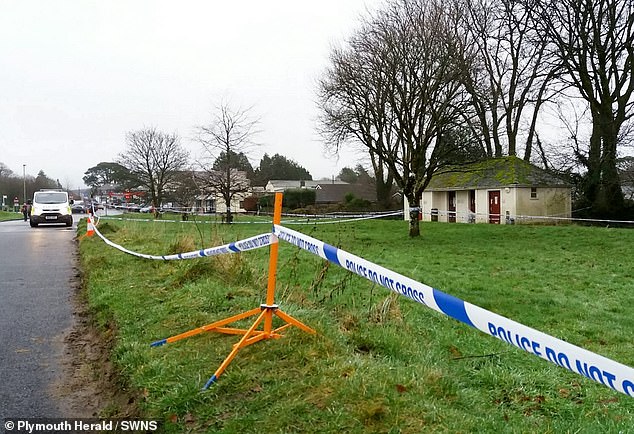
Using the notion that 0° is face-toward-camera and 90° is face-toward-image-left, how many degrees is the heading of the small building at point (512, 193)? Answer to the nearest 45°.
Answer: approximately 45°

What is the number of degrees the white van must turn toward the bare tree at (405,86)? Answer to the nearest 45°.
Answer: approximately 45° to its left

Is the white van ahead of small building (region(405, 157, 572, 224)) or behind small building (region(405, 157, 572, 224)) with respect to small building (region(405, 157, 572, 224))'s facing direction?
ahead

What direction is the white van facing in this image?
toward the camera

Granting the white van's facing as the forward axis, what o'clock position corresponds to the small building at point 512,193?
The small building is roughly at 9 o'clock from the white van.

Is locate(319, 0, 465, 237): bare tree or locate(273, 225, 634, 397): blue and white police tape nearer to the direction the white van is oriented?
the blue and white police tape

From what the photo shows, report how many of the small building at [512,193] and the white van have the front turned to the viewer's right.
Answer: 0

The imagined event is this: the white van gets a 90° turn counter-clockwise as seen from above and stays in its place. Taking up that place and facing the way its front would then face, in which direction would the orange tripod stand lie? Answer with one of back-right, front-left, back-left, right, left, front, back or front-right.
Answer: right

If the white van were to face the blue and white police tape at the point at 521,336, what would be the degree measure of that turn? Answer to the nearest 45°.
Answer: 0° — it already faces it

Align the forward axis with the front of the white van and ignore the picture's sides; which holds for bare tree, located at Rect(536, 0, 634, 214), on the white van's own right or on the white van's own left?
on the white van's own left

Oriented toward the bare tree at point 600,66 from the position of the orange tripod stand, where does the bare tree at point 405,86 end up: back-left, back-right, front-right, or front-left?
front-left

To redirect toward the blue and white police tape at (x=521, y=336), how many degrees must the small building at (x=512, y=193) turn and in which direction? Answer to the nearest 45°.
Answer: approximately 45° to its left
